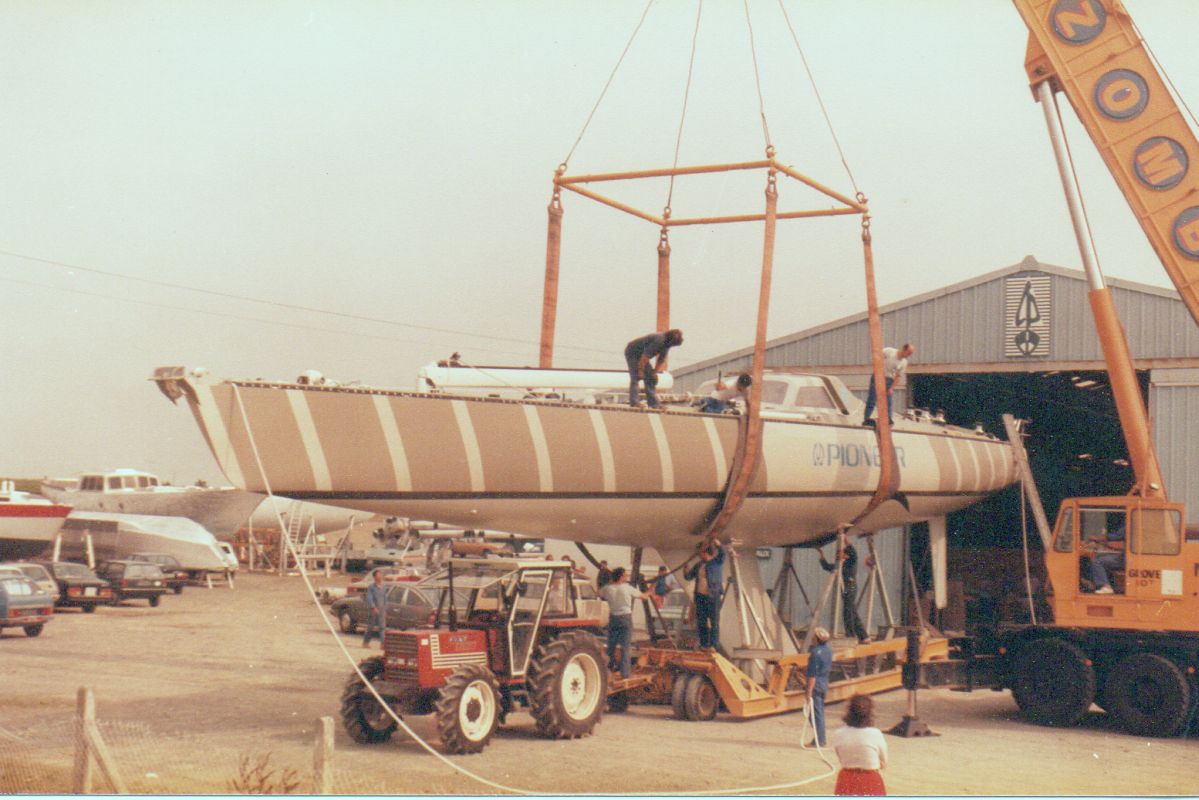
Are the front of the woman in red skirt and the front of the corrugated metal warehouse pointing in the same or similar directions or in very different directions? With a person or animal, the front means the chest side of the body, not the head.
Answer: very different directions

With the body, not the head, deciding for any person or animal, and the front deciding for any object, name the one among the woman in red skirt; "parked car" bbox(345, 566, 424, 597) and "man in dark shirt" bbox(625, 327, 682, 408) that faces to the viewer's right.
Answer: the man in dark shirt

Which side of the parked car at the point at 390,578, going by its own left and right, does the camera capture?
left

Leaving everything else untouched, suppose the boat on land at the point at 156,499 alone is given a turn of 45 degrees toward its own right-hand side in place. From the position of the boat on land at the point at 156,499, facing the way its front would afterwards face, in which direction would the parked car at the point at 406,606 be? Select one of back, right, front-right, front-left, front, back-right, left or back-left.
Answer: front-right

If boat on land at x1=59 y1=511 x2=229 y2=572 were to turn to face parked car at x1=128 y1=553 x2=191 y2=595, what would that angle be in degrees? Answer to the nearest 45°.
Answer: approximately 45° to its right

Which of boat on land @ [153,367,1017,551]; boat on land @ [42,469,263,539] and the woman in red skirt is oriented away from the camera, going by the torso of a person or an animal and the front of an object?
the woman in red skirt

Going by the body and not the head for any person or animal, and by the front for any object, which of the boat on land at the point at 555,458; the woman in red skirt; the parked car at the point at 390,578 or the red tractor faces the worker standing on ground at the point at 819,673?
the woman in red skirt

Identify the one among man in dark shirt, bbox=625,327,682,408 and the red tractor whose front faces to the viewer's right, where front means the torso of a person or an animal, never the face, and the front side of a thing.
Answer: the man in dark shirt

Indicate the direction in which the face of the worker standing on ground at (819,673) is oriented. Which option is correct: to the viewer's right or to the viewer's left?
to the viewer's left

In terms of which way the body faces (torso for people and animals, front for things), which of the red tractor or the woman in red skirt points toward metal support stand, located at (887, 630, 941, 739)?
the woman in red skirt

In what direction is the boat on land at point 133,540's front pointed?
to the viewer's right

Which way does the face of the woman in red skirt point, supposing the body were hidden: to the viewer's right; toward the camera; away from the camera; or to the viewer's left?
away from the camera

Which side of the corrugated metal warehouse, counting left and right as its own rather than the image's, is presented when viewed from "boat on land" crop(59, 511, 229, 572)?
right

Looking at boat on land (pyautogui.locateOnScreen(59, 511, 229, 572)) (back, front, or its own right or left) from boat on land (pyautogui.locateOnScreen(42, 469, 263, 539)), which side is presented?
left

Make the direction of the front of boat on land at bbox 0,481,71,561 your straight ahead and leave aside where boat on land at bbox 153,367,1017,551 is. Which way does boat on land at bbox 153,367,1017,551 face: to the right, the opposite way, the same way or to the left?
the opposite way
